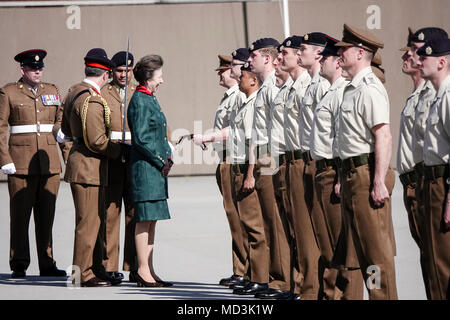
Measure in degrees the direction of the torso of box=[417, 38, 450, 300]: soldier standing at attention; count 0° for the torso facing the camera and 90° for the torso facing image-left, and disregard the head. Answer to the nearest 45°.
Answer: approximately 90°

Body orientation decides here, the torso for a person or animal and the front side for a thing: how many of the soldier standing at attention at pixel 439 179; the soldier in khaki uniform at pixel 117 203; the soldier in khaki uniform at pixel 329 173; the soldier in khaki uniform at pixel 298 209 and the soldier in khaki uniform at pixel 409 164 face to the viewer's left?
4

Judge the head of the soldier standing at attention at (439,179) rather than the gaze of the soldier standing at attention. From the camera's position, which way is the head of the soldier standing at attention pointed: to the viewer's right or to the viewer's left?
to the viewer's left

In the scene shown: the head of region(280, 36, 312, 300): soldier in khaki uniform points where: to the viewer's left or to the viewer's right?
to the viewer's left

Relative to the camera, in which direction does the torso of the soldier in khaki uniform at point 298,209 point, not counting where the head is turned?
to the viewer's left

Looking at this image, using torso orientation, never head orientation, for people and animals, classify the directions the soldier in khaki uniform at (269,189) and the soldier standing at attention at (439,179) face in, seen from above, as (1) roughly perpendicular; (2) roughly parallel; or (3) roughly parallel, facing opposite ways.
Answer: roughly parallel

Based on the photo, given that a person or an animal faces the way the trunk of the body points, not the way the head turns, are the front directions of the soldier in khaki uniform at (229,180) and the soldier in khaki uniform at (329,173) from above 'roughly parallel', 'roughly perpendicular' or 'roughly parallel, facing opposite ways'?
roughly parallel

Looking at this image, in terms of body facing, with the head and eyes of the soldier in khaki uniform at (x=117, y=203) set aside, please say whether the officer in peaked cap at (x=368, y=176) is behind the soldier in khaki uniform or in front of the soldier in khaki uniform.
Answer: in front

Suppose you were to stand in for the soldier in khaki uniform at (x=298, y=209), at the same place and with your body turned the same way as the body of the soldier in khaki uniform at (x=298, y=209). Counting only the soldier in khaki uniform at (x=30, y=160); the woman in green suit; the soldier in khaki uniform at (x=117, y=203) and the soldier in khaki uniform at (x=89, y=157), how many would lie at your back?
0

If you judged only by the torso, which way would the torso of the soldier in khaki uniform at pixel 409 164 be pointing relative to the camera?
to the viewer's left

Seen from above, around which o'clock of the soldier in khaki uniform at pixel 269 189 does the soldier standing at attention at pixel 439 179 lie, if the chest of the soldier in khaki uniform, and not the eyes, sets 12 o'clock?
The soldier standing at attention is roughly at 8 o'clock from the soldier in khaki uniform.

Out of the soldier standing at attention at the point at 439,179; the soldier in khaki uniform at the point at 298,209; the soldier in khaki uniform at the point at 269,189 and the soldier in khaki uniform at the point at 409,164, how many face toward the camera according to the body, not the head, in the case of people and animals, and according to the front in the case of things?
0

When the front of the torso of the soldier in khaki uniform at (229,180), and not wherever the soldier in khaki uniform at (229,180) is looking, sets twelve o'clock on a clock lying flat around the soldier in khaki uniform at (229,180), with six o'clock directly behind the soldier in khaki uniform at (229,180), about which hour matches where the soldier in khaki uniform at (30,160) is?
the soldier in khaki uniform at (30,160) is roughly at 12 o'clock from the soldier in khaki uniform at (229,180).

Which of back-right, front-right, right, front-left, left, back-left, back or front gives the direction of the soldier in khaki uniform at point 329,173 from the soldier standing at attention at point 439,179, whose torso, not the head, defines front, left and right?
front-right

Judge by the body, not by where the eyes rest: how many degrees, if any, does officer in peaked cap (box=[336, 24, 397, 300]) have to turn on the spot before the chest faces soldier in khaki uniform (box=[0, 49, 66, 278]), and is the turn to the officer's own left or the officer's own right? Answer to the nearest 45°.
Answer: approximately 45° to the officer's own right

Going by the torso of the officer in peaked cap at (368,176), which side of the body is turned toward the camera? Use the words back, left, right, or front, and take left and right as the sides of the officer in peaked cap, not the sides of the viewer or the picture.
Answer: left

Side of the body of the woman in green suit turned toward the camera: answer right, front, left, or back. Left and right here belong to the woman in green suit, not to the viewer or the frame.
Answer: right

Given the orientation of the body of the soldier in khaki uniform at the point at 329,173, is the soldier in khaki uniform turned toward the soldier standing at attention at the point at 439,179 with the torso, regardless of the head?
no
